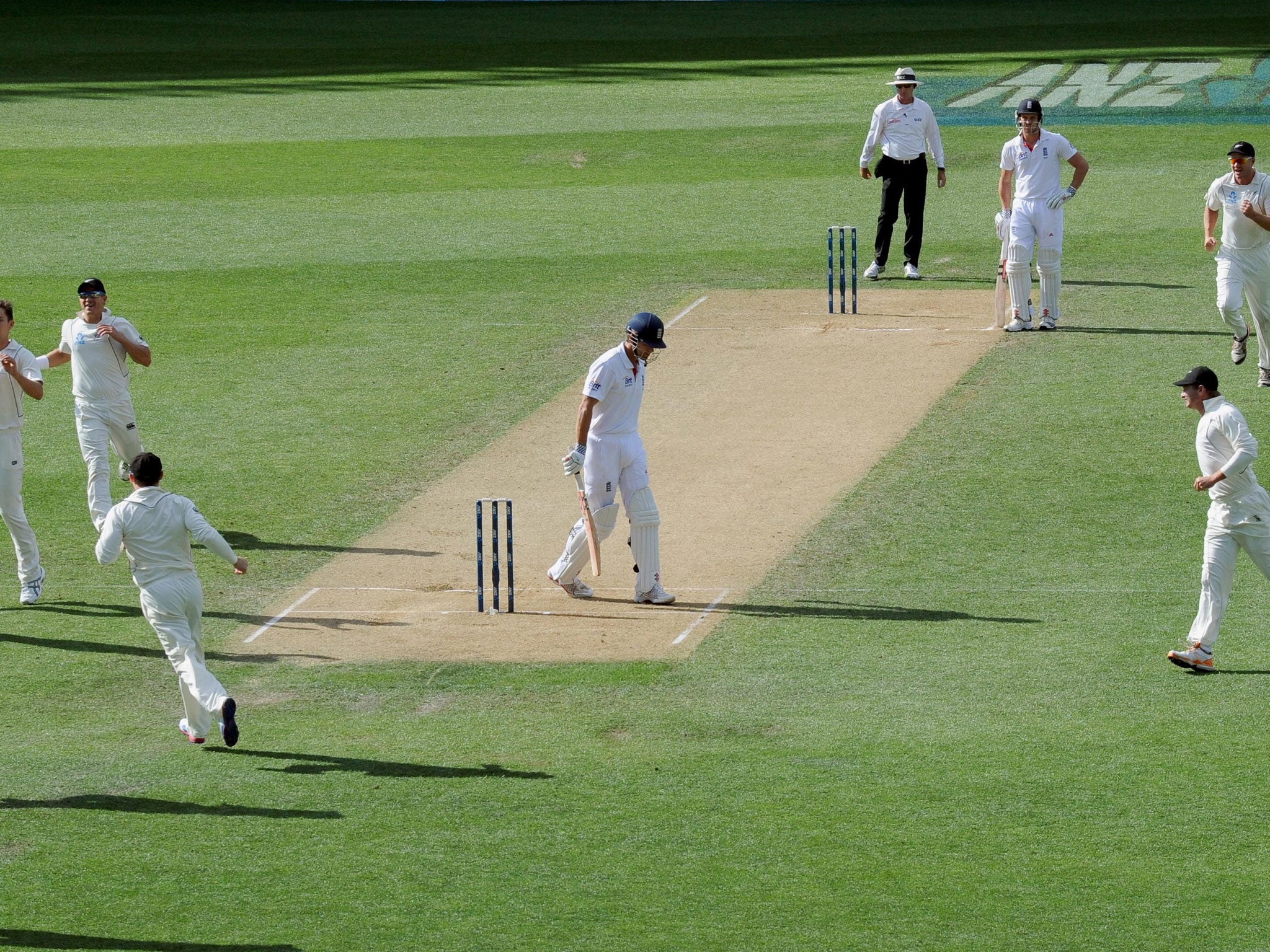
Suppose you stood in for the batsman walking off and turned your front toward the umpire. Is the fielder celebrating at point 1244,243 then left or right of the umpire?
right

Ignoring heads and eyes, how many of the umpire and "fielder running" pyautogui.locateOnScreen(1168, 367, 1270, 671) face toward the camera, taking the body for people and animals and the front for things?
1

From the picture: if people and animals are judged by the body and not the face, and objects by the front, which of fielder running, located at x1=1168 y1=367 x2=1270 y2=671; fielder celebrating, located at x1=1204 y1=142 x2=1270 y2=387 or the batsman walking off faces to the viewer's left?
the fielder running

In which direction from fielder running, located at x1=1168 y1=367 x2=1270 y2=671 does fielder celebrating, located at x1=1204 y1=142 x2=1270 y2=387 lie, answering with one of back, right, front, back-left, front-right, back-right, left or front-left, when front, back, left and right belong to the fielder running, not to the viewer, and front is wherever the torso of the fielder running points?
right

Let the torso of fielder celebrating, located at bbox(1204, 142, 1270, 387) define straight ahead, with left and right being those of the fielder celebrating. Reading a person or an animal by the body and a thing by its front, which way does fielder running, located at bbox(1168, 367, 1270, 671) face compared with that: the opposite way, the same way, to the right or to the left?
to the right

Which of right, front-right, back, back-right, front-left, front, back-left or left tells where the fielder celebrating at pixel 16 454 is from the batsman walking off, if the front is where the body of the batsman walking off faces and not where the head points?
back-right

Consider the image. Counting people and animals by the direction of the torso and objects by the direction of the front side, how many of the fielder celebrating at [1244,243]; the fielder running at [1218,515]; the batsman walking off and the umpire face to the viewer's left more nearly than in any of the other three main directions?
1

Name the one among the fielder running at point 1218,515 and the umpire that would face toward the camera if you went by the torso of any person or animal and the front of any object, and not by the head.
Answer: the umpire

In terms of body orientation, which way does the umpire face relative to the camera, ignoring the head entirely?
toward the camera

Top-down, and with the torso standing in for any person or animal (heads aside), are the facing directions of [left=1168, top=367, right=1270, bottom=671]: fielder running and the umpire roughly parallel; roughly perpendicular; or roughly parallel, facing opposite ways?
roughly perpendicular

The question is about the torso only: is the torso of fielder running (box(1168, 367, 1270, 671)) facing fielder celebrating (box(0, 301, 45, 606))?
yes

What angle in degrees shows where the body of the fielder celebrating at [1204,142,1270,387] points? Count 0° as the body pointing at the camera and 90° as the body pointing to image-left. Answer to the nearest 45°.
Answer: approximately 0°

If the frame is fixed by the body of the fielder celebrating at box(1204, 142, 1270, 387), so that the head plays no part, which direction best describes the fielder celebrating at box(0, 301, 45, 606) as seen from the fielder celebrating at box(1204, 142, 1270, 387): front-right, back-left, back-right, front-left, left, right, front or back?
front-right

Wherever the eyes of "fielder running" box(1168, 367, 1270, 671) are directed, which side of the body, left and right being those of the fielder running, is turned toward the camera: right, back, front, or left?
left

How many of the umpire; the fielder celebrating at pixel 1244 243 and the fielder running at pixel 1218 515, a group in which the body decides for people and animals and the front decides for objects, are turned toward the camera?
2
